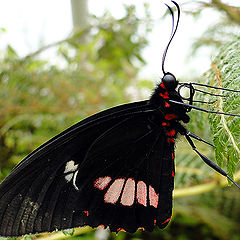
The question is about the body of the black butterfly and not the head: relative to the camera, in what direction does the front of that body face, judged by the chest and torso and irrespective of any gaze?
to the viewer's right
